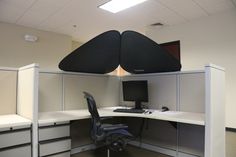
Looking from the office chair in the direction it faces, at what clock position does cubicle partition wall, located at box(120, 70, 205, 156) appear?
The cubicle partition wall is roughly at 11 o'clock from the office chair.

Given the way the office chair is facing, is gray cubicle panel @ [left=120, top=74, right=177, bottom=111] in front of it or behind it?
in front

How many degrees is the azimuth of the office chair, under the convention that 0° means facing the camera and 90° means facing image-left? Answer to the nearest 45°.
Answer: approximately 270°

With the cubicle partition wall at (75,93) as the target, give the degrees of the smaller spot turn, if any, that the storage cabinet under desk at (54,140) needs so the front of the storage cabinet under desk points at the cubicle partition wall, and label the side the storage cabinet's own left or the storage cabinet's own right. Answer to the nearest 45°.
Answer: approximately 135° to the storage cabinet's own left

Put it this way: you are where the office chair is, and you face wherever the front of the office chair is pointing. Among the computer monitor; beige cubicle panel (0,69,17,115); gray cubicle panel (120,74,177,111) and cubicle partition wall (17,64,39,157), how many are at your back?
2

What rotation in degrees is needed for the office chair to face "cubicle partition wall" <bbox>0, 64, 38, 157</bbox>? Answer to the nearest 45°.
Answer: approximately 180°

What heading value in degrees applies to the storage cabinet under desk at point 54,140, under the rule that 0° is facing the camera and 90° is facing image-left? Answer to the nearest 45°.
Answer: approximately 315°

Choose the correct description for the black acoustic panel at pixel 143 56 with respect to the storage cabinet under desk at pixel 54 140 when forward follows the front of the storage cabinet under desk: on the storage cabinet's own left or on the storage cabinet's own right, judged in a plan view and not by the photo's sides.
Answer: on the storage cabinet's own left

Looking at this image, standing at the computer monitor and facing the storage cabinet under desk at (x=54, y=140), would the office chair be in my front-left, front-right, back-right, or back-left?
front-left

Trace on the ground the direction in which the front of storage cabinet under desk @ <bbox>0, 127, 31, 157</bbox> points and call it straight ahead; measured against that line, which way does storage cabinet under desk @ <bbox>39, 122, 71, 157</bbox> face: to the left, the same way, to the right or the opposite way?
the same way

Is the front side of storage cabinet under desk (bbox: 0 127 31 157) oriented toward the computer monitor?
no

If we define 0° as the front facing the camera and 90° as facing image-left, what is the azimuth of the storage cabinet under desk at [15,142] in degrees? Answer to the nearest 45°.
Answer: approximately 315°

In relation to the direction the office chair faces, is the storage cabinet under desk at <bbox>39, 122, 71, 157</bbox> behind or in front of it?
behind

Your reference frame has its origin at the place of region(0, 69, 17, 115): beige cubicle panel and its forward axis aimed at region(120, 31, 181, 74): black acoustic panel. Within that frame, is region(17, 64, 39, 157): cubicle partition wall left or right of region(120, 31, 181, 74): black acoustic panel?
right

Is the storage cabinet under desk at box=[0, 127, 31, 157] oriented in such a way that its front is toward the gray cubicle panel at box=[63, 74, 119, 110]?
no
